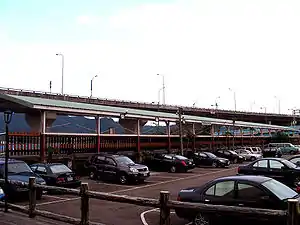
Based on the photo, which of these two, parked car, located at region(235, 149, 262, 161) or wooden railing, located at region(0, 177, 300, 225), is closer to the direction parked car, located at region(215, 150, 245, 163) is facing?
the wooden railing

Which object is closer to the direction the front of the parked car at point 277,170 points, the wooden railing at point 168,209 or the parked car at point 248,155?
the wooden railing

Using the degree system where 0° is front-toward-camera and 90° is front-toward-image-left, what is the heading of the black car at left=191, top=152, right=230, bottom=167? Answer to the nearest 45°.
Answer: approximately 315°

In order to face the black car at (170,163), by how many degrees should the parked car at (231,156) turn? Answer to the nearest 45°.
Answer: approximately 45° to its right

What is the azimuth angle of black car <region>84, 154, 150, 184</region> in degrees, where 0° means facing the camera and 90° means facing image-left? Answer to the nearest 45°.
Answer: approximately 315°

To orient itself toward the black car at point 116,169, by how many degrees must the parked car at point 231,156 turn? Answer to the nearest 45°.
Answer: approximately 45° to its right

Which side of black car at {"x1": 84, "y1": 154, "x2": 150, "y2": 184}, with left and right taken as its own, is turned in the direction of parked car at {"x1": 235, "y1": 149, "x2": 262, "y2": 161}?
left

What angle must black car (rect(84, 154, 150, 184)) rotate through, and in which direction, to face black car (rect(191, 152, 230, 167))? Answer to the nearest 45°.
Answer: approximately 90° to its left
